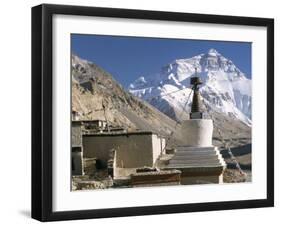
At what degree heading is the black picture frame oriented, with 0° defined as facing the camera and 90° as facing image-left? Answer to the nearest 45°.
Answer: approximately 315°
